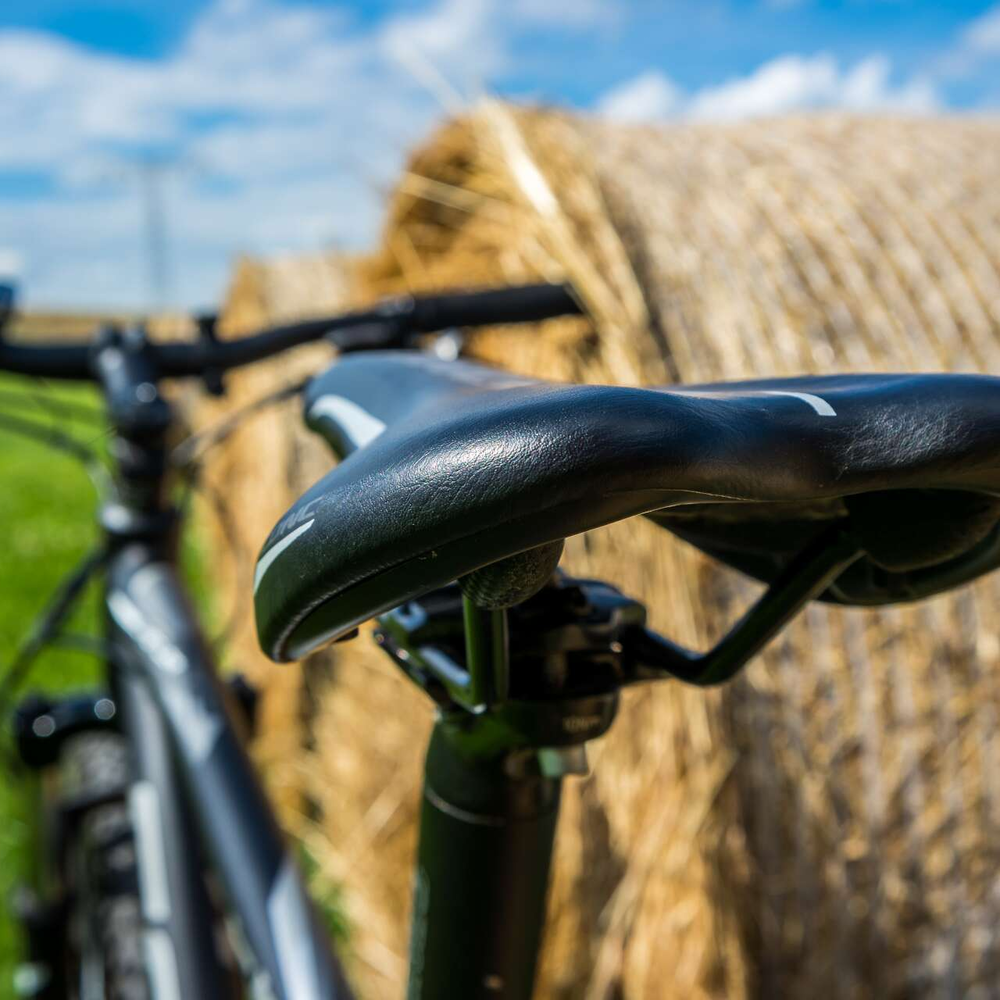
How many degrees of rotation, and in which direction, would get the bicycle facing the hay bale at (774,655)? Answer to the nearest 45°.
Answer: approximately 45° to its right

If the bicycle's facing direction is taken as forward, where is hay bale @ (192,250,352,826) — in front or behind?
in front

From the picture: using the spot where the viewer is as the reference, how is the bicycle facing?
facing away from the viewer and to the left of the viewer
